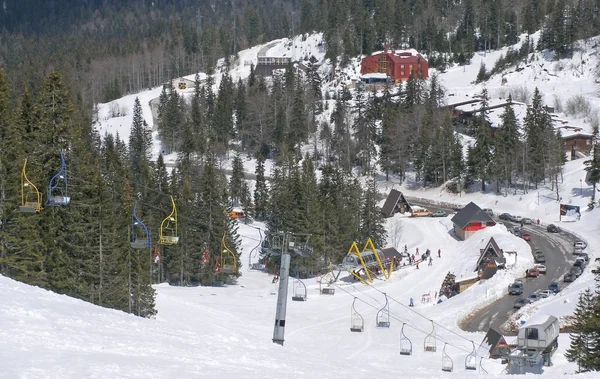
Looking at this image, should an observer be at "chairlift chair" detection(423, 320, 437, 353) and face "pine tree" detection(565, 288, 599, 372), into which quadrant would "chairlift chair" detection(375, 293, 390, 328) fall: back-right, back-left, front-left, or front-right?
back-left

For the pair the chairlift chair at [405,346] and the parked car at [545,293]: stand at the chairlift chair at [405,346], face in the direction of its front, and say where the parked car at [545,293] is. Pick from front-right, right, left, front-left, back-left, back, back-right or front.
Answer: back
